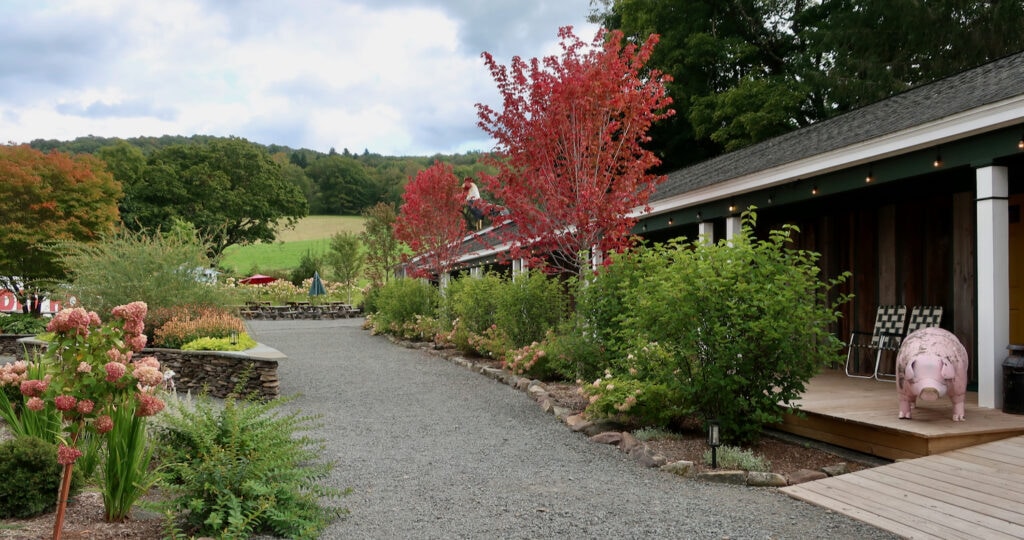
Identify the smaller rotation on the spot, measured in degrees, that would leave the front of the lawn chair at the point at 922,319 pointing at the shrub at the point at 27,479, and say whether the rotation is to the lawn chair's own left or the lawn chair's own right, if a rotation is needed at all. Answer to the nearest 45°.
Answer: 0° — it already faces it

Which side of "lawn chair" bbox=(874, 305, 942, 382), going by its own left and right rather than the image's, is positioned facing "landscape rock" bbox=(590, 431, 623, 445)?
front

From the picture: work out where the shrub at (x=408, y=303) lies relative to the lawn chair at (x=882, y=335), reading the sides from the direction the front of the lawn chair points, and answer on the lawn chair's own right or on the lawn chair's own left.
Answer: on the lawn chair's own right

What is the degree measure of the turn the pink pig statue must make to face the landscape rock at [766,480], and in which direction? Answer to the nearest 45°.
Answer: approximately 45° to its right

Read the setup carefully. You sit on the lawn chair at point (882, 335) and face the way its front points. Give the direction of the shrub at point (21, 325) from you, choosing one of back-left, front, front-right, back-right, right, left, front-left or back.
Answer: front-right

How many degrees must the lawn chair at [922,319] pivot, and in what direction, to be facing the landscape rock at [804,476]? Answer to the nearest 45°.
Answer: approximately 45° to its left

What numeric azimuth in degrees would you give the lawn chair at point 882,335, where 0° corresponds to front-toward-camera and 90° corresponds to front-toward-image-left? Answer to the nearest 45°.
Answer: approximately 45°

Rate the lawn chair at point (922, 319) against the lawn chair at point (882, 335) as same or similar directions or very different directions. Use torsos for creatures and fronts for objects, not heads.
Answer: same or similar directions

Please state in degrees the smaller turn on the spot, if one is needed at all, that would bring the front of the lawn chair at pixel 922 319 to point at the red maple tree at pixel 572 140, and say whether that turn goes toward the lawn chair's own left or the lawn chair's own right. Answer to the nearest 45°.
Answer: approximately 45° to the lawn chair's own right

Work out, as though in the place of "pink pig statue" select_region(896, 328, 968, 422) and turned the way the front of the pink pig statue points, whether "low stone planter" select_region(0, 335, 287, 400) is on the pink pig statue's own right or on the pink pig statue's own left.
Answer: on the pink pig statue's own right

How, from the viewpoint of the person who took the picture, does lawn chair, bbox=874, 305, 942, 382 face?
facing the viewer and to the left of the viewer

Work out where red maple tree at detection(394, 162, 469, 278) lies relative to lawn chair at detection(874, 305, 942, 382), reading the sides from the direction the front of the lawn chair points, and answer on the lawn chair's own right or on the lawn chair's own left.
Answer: on the lawn chair's own right

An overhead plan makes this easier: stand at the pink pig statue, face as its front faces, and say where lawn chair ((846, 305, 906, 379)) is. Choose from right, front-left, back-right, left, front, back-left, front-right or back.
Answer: back

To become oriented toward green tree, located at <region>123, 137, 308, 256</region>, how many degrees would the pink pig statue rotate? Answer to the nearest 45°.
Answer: approximately 135° to its right

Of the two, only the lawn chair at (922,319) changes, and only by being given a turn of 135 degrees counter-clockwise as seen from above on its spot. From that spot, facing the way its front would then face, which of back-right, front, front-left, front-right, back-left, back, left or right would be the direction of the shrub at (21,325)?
back

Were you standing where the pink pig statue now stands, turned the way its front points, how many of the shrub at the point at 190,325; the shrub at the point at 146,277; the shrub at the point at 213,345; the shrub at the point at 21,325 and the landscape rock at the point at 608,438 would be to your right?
5

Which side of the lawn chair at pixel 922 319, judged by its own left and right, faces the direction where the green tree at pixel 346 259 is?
right

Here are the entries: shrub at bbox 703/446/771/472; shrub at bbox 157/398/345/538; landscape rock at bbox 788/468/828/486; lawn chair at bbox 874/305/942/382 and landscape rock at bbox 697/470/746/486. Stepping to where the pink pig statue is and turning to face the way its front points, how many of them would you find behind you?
1

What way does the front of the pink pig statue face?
toward the camera

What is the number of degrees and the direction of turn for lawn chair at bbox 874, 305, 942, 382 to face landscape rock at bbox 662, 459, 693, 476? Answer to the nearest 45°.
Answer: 0° — it already faces it
